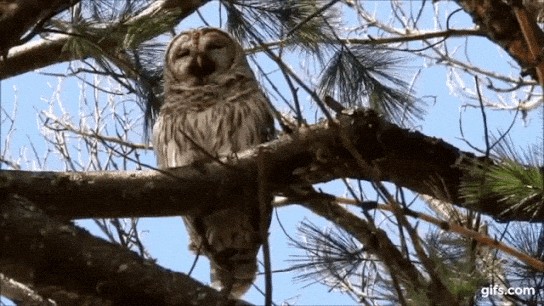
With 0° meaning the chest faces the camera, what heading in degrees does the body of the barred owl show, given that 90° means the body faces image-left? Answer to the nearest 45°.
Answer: approximately 0°

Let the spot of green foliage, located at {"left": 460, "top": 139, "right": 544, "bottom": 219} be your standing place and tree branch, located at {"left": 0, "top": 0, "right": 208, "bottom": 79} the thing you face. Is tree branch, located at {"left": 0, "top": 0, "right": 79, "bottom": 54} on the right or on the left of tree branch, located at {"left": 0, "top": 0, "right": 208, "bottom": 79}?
left
